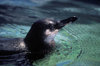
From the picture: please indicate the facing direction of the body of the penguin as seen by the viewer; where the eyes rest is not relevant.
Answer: to the viewer's right
